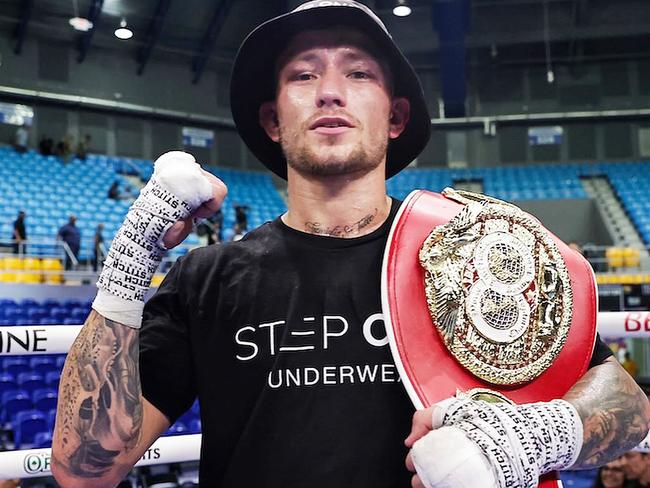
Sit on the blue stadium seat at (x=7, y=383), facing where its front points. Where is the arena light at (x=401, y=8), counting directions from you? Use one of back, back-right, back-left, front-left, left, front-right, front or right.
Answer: left

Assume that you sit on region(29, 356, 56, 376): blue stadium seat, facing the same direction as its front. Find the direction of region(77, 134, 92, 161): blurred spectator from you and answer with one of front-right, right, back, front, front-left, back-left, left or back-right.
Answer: back-left

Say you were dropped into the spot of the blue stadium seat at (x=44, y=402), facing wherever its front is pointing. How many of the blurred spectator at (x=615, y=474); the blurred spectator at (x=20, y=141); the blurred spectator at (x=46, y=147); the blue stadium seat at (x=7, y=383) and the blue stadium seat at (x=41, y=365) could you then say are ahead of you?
1

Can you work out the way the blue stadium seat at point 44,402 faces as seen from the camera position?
facing the viewer and to the right of the viewer

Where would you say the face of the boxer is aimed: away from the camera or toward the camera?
toward the camera

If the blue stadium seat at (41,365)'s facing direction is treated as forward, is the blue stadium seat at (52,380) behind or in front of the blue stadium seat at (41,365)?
in front

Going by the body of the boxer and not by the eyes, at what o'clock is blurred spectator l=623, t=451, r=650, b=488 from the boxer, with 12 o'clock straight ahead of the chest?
The blurred spectator is roughly at 7 o'clock from the boxer.

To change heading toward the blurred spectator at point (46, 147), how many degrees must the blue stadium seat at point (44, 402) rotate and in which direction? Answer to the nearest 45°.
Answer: approximately 135° to its left

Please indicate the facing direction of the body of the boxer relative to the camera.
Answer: toward the camera

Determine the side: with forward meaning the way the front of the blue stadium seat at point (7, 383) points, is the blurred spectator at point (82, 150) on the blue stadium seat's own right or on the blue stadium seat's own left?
on the blue stadium seat's own left

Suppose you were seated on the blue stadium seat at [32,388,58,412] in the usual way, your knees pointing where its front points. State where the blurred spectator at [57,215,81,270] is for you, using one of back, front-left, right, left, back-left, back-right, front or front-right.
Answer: back-left
